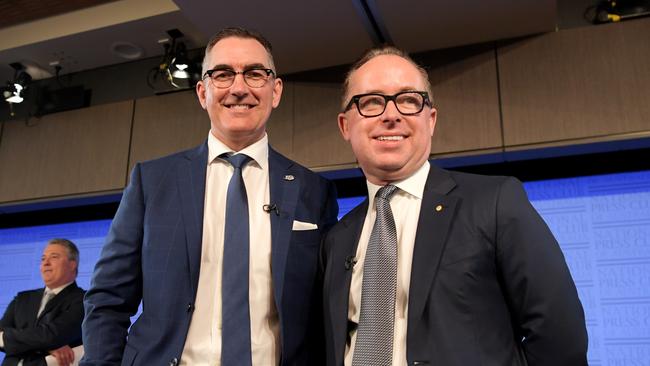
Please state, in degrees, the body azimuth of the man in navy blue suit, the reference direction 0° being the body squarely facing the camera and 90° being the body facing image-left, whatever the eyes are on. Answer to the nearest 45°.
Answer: approximately 0°

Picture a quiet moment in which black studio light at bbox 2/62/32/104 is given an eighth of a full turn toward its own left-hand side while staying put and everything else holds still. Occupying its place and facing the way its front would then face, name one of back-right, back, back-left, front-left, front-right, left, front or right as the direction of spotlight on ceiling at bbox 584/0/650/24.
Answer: front-left

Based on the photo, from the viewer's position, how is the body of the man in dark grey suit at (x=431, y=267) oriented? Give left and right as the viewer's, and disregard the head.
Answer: facing the viewer and to the left of the viewer

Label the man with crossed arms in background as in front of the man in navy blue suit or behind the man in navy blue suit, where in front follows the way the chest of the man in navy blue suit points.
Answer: behind

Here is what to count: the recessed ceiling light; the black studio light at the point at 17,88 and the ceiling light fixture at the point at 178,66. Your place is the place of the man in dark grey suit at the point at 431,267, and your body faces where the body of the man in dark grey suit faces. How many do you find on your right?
3

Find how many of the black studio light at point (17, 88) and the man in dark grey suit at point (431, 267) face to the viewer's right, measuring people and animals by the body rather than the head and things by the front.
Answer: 0

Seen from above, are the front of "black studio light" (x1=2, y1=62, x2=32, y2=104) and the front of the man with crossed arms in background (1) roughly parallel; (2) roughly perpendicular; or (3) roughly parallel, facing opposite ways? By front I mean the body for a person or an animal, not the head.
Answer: roughly parallel

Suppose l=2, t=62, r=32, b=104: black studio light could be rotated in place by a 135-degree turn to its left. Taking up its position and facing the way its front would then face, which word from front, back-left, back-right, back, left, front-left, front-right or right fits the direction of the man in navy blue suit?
right

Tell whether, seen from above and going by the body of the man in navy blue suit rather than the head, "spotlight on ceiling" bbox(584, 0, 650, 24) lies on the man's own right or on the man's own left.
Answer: on the man's own left

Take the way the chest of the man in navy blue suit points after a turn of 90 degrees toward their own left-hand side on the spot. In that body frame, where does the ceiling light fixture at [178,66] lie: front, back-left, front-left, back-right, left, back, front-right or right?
left

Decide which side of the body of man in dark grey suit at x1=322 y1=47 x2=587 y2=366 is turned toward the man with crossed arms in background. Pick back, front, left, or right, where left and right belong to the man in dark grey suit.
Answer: right

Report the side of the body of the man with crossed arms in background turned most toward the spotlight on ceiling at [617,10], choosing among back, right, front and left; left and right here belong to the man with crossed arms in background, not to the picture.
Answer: left
